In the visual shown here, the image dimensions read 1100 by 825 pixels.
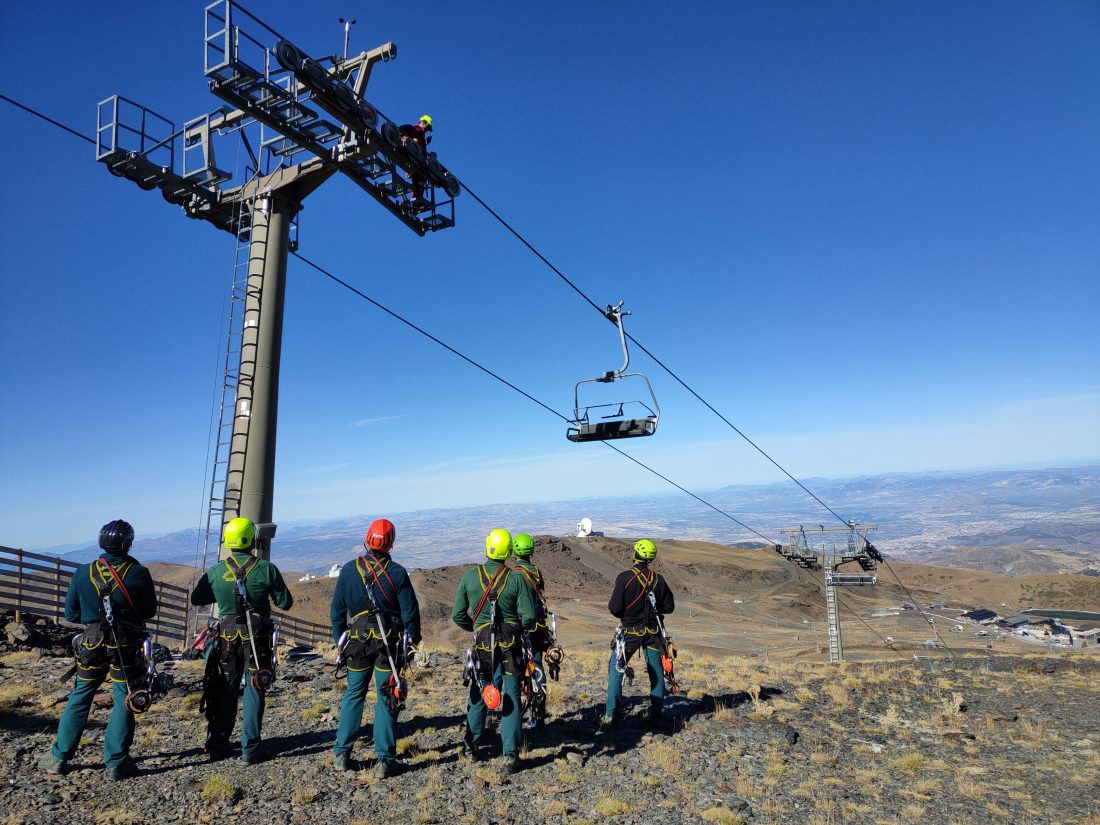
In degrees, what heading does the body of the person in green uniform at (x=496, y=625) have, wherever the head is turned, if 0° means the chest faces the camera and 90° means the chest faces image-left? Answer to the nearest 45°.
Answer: approximately 180°

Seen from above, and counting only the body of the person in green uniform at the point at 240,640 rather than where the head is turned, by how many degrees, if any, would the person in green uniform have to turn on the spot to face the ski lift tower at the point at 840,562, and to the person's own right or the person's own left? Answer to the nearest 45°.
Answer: approximately 45° to the person's own right

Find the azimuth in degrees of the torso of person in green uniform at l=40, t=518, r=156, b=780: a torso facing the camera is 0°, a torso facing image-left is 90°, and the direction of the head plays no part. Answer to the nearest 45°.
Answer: approximately 180°

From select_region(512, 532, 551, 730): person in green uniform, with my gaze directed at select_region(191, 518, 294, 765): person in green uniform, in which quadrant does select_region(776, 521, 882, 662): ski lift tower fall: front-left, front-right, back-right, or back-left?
back-right

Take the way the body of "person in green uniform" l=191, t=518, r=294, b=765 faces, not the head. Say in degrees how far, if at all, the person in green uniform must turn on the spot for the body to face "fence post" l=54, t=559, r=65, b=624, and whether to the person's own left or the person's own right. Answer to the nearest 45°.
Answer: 0° — they already face it

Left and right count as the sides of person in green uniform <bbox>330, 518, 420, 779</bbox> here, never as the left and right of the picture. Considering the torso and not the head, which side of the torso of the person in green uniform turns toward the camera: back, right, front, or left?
back

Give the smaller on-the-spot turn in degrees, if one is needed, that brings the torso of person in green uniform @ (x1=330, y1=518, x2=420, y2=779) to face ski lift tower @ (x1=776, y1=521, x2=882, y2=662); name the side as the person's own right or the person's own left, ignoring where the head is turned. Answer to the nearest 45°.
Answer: approximately 45° to the person's own right

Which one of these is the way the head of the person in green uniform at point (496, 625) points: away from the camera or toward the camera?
away from the camera

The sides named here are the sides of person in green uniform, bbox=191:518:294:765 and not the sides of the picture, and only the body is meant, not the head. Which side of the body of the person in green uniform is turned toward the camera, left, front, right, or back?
back

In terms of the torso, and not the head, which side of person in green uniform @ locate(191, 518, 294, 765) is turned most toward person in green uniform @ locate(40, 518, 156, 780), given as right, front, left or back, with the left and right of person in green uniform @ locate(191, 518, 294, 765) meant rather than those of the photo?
left

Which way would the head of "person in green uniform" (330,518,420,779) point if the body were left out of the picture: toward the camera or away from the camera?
away from the camera

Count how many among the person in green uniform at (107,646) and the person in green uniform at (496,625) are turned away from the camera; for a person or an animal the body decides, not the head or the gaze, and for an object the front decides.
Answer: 2

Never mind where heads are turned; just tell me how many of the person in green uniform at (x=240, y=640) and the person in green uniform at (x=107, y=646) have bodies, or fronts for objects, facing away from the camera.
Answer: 2

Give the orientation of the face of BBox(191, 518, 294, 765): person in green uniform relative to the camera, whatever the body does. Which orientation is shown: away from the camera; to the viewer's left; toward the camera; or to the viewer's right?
away from the camera
